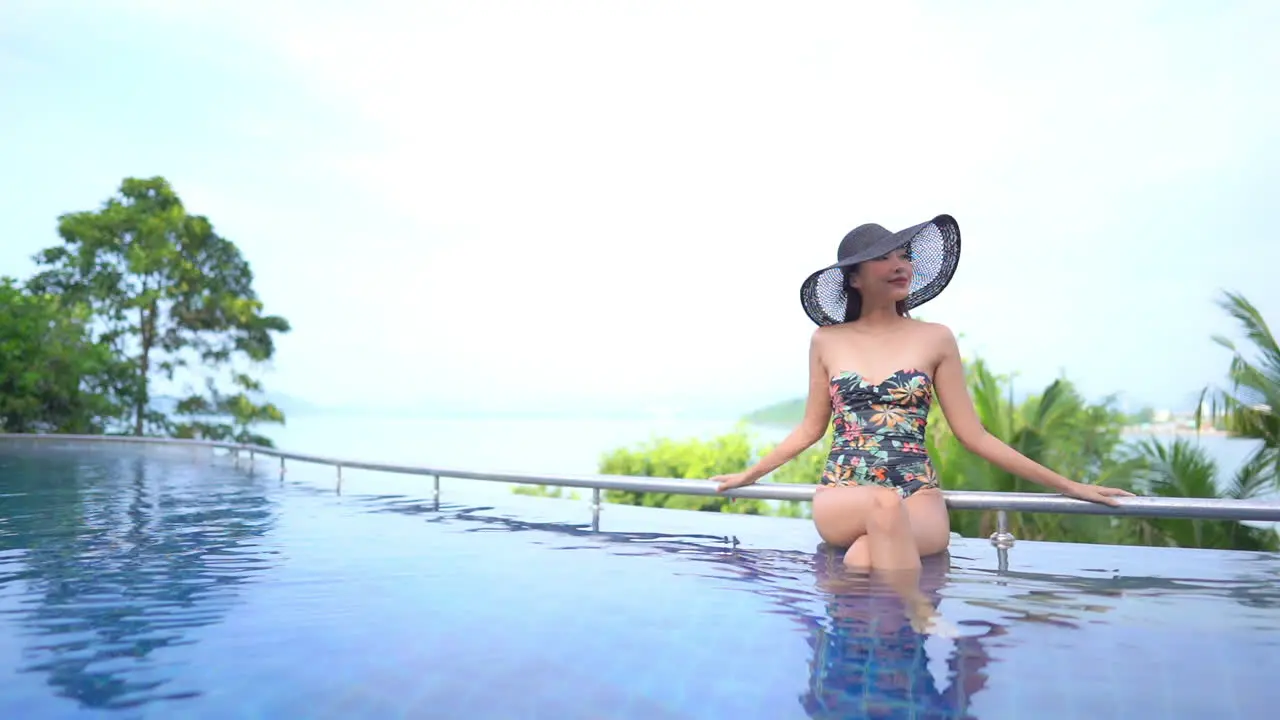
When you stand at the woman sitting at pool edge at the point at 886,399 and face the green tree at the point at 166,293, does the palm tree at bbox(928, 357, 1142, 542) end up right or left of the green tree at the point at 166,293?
right

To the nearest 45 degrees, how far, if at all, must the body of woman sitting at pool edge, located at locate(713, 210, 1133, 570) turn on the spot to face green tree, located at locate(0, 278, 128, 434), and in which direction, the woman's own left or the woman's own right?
approximately 135° to the woman's own right

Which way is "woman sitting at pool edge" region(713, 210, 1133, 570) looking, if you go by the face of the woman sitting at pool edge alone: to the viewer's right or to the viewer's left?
to the viewer's right

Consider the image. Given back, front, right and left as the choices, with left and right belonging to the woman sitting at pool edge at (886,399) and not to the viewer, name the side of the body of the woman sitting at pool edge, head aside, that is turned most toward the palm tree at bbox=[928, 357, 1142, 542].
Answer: back

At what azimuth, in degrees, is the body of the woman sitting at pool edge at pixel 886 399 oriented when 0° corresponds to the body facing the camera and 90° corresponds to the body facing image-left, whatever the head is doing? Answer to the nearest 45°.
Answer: approximately 0°

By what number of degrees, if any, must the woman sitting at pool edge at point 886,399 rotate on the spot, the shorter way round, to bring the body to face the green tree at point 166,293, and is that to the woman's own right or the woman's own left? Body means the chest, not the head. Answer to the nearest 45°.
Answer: approximately 135° to the woman's own right

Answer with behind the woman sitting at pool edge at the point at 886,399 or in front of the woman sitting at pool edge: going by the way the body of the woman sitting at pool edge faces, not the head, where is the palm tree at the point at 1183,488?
behind
